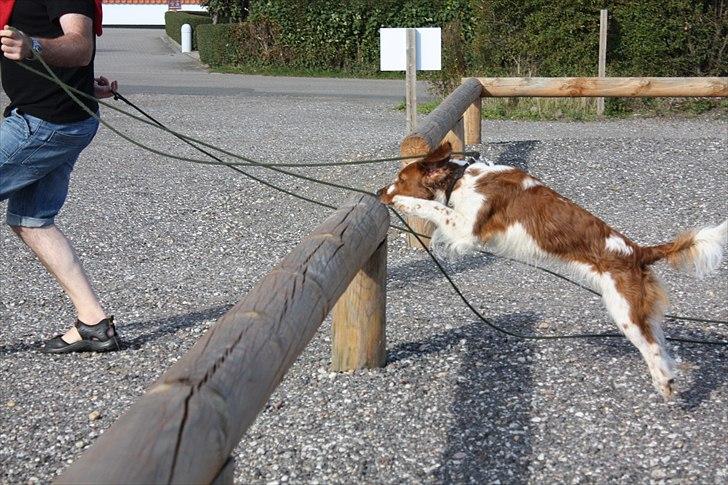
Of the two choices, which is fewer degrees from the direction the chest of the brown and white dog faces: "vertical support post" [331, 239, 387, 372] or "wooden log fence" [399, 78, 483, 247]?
the vertical support post

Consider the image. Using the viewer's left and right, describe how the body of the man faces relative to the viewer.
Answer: facing to the left of the viewer

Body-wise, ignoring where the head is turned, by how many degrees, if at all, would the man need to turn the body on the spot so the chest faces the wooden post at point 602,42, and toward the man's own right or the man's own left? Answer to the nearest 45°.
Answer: approximately 135° to the man's own right

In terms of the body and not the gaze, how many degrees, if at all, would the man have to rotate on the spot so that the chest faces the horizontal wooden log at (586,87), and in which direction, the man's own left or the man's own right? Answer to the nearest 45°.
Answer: approximately 135° to the man's own right

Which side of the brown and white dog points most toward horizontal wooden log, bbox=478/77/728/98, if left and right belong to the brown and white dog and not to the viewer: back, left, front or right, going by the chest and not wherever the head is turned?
right

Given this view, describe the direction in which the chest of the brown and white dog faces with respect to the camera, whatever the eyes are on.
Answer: to the viewer's left

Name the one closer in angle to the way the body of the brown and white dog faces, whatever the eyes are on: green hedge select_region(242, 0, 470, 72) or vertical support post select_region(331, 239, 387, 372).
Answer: the vertical support post

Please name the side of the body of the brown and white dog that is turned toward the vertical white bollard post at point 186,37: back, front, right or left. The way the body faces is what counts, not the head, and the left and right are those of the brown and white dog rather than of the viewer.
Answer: right

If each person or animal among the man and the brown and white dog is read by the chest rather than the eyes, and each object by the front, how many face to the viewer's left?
2
